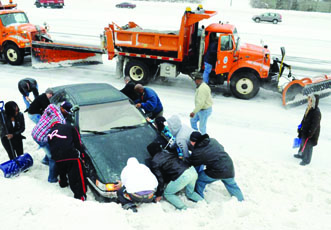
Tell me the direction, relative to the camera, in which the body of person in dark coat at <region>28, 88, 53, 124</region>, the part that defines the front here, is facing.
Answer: to the viewer's right

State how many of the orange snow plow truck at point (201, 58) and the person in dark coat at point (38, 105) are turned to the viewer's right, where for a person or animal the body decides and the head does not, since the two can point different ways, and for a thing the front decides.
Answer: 2

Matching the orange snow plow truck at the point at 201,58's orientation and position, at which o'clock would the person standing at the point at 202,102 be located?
The person standing is roughly at 3 o'clock from the orange snow plow truck.

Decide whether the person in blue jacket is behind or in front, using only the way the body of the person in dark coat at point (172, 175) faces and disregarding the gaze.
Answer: in front

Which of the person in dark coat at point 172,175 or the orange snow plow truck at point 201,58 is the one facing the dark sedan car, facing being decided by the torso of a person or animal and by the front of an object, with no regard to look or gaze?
the person in dark coat

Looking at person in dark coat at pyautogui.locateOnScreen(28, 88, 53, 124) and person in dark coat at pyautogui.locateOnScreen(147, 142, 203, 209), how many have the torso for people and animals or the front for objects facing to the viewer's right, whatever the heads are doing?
1

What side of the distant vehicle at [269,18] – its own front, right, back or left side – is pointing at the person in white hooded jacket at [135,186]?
left

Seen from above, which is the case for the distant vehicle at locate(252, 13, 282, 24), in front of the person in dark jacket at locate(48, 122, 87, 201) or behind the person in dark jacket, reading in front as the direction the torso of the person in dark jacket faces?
in front

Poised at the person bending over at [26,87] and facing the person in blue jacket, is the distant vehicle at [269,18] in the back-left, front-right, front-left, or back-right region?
front-left

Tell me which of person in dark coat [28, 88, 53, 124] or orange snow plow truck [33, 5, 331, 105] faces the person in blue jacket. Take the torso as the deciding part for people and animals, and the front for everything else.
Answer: the person in dark coat

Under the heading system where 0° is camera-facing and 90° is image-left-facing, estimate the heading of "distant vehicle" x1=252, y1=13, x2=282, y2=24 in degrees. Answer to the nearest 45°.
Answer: approximately 90°

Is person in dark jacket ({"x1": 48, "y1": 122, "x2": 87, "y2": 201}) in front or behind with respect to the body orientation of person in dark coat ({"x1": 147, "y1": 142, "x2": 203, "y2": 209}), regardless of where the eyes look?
in front

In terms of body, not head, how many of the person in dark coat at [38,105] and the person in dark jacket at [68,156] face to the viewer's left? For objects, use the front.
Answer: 0

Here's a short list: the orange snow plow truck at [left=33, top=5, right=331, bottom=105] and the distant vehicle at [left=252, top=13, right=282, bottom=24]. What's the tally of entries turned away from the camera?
0

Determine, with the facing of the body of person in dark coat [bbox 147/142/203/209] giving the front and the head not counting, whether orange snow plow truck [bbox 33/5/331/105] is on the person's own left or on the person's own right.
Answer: on the person's own right

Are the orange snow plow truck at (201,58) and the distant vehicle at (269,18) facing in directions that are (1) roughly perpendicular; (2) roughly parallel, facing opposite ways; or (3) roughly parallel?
roughly parallel, facing opposite ways
